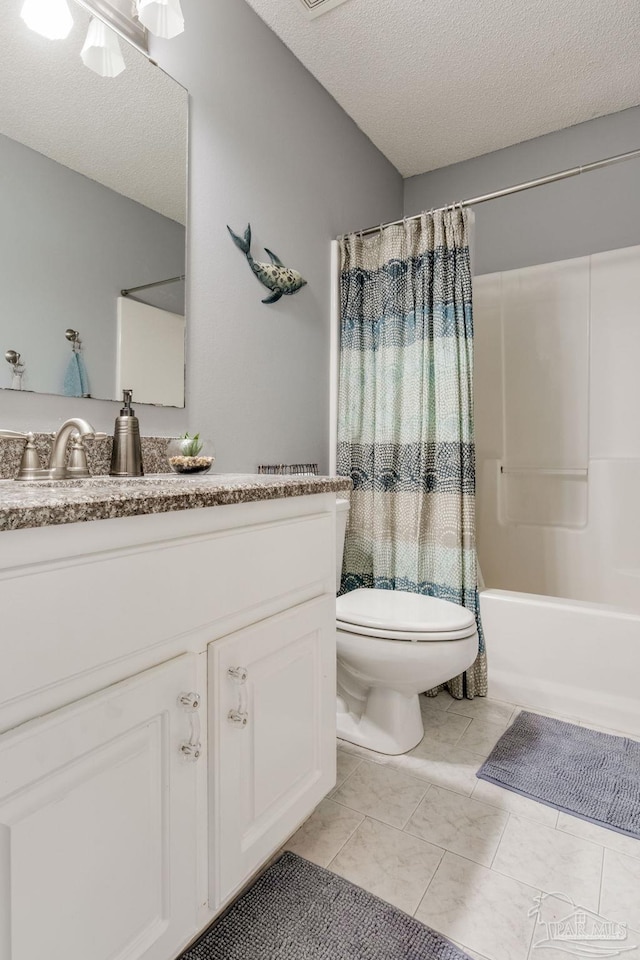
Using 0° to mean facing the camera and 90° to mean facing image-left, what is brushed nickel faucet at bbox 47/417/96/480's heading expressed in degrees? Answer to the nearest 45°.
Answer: approximately 315°

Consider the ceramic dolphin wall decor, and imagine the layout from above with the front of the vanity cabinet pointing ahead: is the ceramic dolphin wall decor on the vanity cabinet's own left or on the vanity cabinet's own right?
on the vanity cabinet's own left

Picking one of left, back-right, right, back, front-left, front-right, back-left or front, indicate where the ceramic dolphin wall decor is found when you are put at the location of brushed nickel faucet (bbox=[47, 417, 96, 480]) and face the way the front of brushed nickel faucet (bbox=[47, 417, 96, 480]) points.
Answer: left

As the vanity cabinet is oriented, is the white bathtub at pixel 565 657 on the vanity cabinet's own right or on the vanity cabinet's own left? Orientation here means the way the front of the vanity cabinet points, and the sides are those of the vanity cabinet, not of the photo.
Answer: on the vanity cabinet's own left

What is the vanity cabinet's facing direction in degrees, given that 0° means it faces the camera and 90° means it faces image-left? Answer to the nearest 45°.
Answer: approximately 315°

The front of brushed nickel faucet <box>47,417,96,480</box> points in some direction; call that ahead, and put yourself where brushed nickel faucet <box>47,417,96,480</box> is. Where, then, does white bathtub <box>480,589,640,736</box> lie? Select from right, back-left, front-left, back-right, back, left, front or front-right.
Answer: front-left

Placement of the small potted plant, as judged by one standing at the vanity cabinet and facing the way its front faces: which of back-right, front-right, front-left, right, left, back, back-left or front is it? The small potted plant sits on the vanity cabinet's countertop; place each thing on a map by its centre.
back-left
